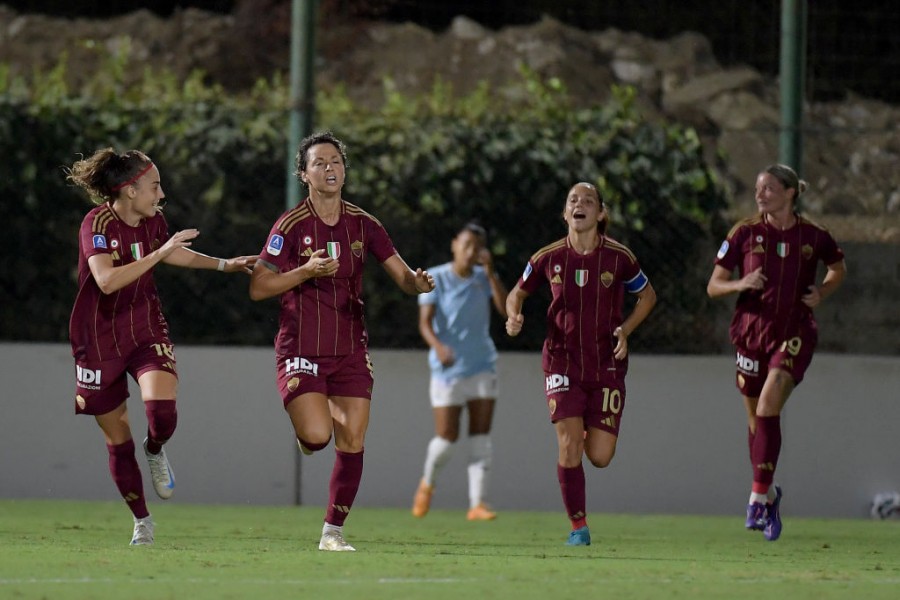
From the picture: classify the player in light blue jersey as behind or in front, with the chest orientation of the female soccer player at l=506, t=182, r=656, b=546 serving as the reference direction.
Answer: behind

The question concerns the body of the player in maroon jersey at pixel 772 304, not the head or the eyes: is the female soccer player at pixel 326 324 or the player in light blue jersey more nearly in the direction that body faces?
the female soccer player

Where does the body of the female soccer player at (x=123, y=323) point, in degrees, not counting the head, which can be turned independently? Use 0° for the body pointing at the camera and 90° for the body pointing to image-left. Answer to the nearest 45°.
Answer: approximately 315°

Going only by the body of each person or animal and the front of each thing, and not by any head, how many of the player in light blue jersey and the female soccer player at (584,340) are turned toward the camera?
2

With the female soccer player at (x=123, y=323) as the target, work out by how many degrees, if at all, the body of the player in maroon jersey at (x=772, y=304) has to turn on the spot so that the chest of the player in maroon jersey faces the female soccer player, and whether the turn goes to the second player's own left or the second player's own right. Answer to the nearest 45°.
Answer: approximately 45° to the second player's own right

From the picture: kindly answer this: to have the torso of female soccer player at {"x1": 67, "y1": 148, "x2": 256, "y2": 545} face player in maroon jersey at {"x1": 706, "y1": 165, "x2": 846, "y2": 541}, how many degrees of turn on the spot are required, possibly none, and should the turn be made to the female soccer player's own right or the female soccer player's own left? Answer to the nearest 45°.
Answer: approximately 45° to the female soccer player's own left

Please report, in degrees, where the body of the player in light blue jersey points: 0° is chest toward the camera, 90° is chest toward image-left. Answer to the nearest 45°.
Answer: approximately 0°

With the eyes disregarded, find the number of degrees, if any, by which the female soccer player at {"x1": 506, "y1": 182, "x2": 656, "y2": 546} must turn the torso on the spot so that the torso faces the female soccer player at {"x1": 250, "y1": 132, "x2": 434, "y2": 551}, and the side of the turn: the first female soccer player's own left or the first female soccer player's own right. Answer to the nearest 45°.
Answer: approximately 45° to the first female soccer player's own right

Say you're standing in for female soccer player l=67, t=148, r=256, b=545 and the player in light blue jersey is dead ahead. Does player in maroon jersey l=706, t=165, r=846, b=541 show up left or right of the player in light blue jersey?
right

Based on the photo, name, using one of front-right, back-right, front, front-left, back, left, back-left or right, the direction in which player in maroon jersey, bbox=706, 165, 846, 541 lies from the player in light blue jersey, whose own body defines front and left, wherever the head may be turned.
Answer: front-left

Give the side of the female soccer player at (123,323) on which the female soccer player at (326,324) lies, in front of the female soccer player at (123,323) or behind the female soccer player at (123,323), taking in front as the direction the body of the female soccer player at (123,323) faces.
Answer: in front

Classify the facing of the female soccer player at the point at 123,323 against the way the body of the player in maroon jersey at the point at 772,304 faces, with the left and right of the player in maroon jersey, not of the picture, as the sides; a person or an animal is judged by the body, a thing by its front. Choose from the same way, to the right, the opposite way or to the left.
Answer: to the left
